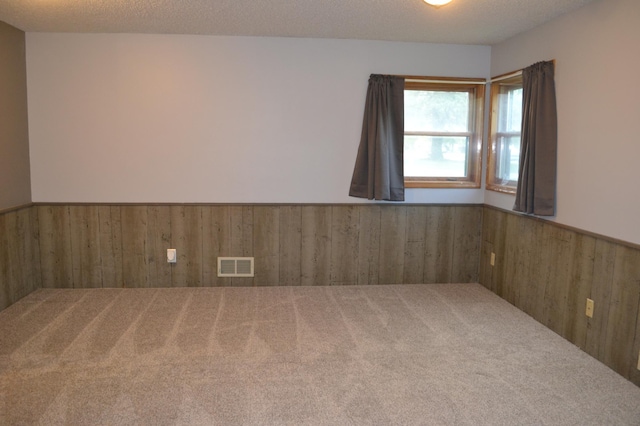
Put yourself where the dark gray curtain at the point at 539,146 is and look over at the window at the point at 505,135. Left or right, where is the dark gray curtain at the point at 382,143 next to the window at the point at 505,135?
left

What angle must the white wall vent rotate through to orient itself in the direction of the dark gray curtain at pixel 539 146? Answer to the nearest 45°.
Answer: approximately 45° to its left

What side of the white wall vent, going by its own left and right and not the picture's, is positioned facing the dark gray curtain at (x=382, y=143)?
left

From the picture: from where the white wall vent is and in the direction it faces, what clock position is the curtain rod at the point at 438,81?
The curtain rod is roughly at 9 o'clock from the white wall vent.

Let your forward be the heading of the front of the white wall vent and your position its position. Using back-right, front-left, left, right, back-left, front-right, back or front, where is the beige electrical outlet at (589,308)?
front-left

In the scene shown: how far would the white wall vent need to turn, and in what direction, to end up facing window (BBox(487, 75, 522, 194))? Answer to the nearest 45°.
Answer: approximately 90° to its left

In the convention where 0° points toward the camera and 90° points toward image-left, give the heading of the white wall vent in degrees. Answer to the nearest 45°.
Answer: approximately 0°

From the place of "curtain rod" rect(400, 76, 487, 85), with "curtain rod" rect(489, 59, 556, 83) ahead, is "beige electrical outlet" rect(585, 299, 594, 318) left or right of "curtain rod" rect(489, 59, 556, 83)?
right

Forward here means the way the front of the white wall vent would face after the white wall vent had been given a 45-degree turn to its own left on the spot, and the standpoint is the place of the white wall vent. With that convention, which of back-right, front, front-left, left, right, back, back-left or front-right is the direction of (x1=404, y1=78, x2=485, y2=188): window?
front-left
